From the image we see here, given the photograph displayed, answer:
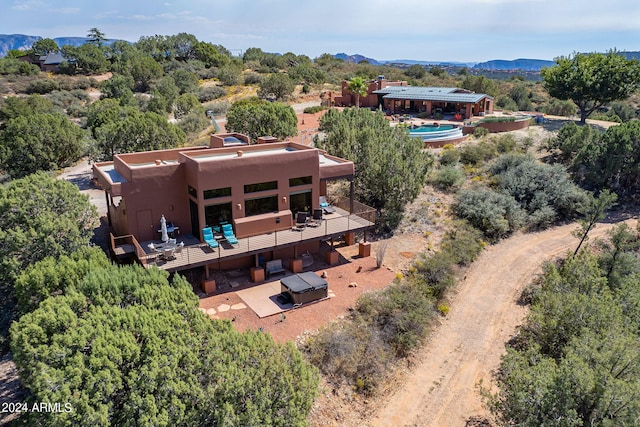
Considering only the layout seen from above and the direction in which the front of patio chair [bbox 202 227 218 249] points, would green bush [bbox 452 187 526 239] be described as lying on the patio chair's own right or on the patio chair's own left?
on the patio chair's own left

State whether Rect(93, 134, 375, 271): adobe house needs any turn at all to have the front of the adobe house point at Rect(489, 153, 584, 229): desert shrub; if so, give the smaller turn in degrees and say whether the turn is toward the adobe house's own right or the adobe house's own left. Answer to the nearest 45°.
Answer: approximately 45° to the adobe house's own left

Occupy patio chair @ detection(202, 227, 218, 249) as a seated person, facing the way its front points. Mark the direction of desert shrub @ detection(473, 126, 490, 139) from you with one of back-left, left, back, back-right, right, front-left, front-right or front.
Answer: left

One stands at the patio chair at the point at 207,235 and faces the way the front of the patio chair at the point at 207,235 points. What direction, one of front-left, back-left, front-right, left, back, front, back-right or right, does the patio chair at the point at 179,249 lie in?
right

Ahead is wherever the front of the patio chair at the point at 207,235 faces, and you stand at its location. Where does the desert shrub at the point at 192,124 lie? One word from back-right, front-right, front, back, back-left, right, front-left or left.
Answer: back-left

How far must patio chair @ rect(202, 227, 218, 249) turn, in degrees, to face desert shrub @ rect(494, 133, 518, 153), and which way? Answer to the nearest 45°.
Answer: approximately 90° to its left

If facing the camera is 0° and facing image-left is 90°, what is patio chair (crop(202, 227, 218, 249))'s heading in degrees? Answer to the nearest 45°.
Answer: approximately 315°

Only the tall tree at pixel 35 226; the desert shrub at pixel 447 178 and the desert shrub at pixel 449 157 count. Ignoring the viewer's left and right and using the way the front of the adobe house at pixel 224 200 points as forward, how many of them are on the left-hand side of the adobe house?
2

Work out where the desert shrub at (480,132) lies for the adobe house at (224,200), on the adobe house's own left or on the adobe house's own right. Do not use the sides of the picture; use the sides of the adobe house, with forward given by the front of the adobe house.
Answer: on the adobe house's own left

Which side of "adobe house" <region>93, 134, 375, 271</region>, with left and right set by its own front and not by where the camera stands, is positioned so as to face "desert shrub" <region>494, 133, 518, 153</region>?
left

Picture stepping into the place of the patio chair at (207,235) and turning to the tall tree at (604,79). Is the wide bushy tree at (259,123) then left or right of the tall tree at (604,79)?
left

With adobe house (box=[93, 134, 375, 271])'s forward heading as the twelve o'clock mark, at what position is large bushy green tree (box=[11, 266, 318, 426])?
The large bushy green tree is roughly at 2 o'clock from the adobe house.
